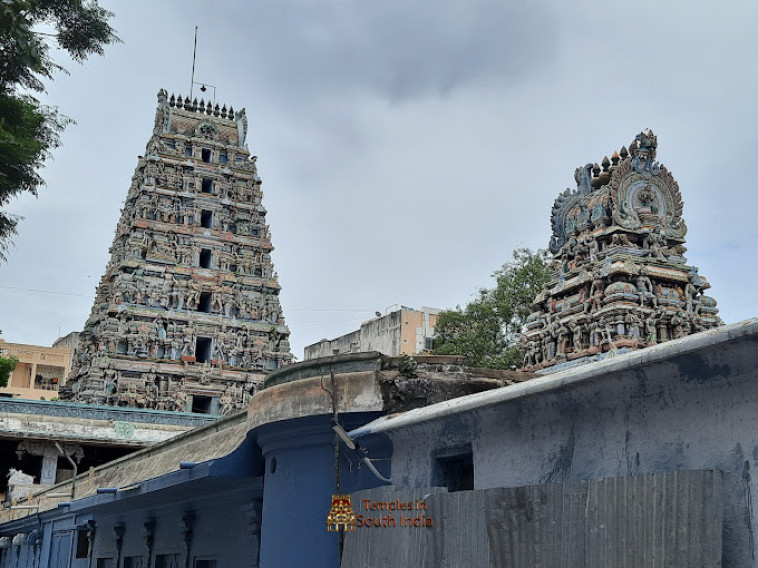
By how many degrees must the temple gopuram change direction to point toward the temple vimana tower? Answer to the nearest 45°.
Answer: approximately 45° to its left

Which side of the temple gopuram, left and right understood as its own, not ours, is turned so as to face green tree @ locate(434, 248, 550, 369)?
left

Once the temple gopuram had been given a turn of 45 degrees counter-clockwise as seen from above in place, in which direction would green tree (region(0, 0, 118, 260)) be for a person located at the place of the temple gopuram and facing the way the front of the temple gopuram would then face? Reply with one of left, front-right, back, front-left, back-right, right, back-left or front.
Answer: front-right

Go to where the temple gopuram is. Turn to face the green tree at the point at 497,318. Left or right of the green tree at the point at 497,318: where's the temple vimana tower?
right

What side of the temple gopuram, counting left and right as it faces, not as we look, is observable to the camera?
front

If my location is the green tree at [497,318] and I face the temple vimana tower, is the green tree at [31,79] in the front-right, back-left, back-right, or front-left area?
front-right
